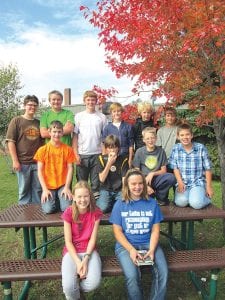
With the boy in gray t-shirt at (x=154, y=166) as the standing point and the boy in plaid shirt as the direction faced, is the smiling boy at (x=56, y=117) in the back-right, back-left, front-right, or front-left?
back-left

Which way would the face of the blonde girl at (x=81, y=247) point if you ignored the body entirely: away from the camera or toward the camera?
toward the camera

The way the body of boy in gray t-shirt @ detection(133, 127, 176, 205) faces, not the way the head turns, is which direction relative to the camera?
toward the camera

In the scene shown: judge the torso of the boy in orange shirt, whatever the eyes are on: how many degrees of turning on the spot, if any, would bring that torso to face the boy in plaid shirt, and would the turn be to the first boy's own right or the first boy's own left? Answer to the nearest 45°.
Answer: approximately 90° to the first boy's own left

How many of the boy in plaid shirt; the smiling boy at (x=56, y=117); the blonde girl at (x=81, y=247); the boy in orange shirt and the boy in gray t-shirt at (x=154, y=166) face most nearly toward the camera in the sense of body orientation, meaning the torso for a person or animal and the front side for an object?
5

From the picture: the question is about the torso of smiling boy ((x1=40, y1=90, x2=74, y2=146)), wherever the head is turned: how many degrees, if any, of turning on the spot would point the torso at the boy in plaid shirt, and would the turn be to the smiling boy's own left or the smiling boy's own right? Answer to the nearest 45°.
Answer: approximately 45° to the smiling boy's own left

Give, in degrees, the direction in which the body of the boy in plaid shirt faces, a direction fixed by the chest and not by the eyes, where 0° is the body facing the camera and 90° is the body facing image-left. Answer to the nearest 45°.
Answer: approximately 0°

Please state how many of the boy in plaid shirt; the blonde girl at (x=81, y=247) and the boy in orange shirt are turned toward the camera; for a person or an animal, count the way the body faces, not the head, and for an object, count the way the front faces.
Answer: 3

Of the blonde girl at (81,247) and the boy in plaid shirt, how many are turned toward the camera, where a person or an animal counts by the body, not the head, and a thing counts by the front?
2

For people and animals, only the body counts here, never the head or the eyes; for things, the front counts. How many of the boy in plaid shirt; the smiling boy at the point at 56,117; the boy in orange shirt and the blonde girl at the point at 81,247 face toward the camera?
4

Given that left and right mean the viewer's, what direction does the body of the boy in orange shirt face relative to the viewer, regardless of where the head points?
facing the viewer

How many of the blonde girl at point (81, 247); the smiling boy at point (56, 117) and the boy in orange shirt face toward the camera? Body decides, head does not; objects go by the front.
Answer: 3
